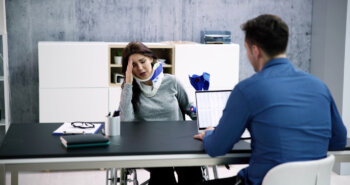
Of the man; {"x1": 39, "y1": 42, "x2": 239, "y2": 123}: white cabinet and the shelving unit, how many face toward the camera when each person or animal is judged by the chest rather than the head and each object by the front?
2

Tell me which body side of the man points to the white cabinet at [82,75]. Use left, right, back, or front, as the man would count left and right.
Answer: front

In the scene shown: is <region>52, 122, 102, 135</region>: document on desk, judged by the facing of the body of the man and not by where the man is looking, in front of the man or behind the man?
in front

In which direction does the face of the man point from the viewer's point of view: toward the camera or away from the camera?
away from the camera

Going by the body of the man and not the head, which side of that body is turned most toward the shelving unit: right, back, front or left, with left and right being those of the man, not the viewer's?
front

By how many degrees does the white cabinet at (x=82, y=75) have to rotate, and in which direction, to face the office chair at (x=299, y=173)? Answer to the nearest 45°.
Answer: approximately 45° to its left

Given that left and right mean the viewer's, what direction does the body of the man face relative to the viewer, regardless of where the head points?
facing away from the viewer and to the left of the viewer

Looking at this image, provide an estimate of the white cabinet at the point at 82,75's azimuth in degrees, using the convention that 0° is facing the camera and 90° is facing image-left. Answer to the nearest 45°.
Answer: approximately 0°

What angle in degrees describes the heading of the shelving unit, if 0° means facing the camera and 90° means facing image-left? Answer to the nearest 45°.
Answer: approximately 0°

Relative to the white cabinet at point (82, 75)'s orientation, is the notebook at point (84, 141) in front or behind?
in front

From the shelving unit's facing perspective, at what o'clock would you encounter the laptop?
The laptop is roughly at 12 o'clock from the shelving unit.

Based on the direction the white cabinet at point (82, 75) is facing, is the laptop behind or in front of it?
in front

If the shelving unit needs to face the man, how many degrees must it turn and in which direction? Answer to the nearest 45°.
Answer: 0° — it already faces them

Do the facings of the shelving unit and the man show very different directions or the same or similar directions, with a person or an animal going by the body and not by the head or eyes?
very different directions
